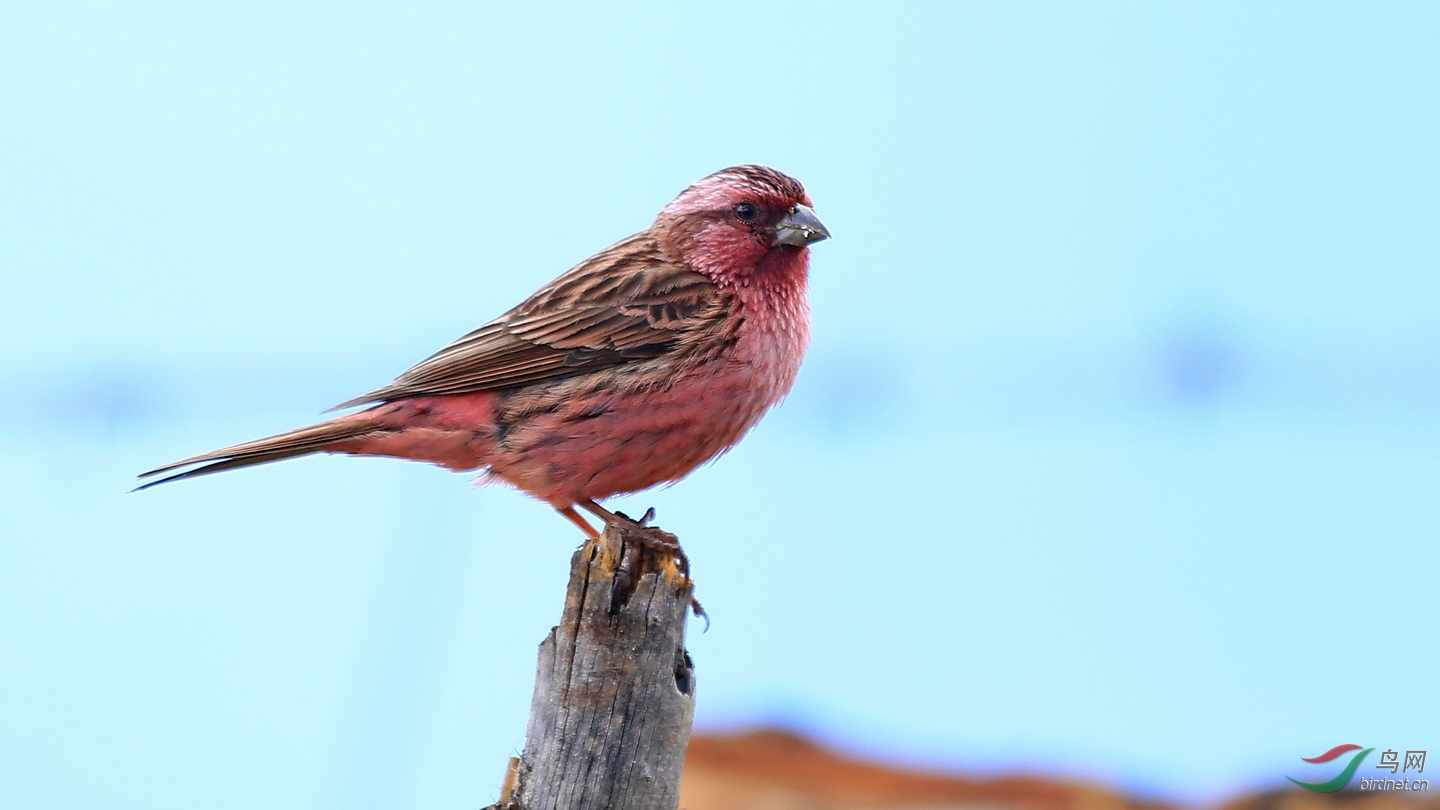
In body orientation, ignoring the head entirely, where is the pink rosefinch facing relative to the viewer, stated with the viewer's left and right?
facing to the right of the viewer
